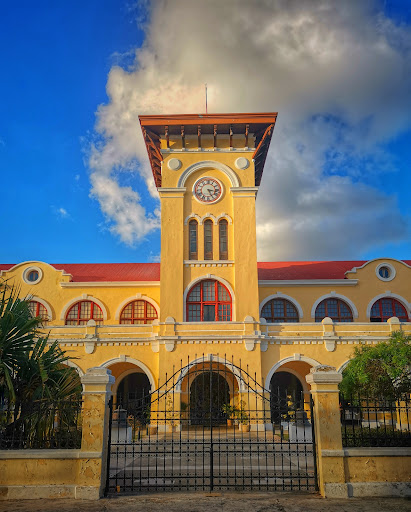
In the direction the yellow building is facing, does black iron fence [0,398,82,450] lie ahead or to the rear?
ahead

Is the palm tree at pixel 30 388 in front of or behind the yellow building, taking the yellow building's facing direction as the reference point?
in front

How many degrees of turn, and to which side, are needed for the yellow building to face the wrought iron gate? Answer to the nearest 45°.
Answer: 0° — it already faces it

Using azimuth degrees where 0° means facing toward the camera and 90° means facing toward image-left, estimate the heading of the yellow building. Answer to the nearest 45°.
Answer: approximately 0°

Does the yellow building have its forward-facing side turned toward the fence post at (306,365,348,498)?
yes

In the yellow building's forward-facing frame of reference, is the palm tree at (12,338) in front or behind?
in front

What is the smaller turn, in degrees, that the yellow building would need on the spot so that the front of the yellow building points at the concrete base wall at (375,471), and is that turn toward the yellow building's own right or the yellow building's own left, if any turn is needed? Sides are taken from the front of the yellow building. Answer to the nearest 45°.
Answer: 0° — it already faces it

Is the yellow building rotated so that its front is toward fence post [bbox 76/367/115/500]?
yes
